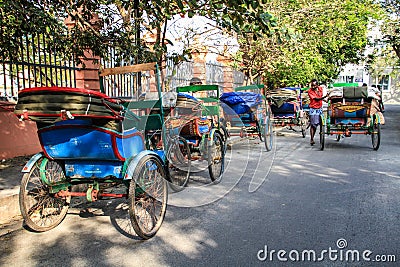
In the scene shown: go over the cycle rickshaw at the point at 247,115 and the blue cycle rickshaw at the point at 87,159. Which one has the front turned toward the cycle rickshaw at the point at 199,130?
the blue cycle rickshaw

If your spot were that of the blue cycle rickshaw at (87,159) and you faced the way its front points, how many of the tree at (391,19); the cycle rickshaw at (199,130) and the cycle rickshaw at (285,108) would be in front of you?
3

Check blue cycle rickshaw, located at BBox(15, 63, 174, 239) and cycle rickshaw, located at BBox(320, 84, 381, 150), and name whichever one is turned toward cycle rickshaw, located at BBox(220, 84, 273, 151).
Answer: the blue cycle rickshaw

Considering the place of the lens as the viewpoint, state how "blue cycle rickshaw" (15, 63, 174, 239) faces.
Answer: facing away from the viewer and to the right of the viewer

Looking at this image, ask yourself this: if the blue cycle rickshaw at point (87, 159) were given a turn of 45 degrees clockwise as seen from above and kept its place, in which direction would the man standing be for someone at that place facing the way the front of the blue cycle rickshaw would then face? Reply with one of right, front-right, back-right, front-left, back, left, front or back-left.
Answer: front-left

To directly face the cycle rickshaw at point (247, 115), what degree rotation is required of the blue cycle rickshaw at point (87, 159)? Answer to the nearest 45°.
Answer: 0° — it already faces it

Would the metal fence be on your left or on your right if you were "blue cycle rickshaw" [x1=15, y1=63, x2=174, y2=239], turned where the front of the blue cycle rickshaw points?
on your left

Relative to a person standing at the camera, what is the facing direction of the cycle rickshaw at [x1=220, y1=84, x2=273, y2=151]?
facing away from the viewer and to the right of the viewer

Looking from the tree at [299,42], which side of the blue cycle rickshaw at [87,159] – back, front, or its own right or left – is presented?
front

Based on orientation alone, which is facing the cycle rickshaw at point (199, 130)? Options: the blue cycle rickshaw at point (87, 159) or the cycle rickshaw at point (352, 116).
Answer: the blue cycle rickshaw
